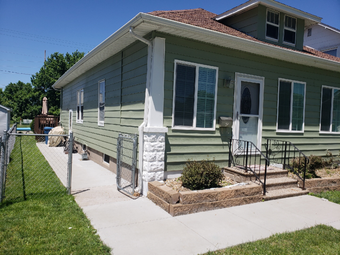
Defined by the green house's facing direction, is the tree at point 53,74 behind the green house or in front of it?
behind

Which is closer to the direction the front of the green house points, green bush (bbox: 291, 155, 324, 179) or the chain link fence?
the green bush

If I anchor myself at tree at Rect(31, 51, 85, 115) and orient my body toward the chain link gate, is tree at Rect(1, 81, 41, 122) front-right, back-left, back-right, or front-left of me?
back-right

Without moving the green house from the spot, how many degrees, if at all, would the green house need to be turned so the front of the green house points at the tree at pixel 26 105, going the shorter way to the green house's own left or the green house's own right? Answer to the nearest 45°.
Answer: approximately 180°

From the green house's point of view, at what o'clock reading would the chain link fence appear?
The chain link fence is roughly at 2 o'clock from the green house.

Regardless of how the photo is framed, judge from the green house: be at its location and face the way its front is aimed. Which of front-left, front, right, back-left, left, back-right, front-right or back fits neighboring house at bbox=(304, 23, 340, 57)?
left

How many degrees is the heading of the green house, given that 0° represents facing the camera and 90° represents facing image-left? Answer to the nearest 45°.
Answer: approximately 315°
